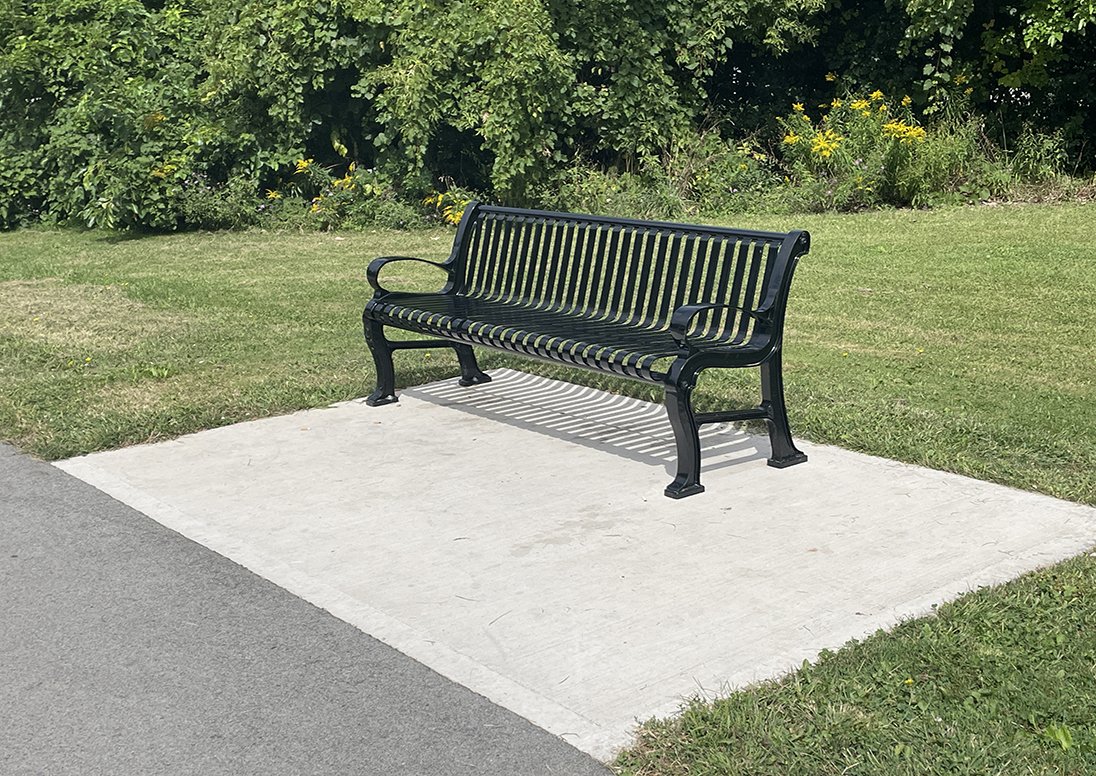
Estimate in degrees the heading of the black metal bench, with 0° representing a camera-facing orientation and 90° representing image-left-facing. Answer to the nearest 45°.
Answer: approximately 45°

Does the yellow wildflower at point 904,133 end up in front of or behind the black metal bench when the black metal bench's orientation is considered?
behind

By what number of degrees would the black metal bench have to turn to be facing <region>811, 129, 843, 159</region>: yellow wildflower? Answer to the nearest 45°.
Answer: approximately 135° to its right
